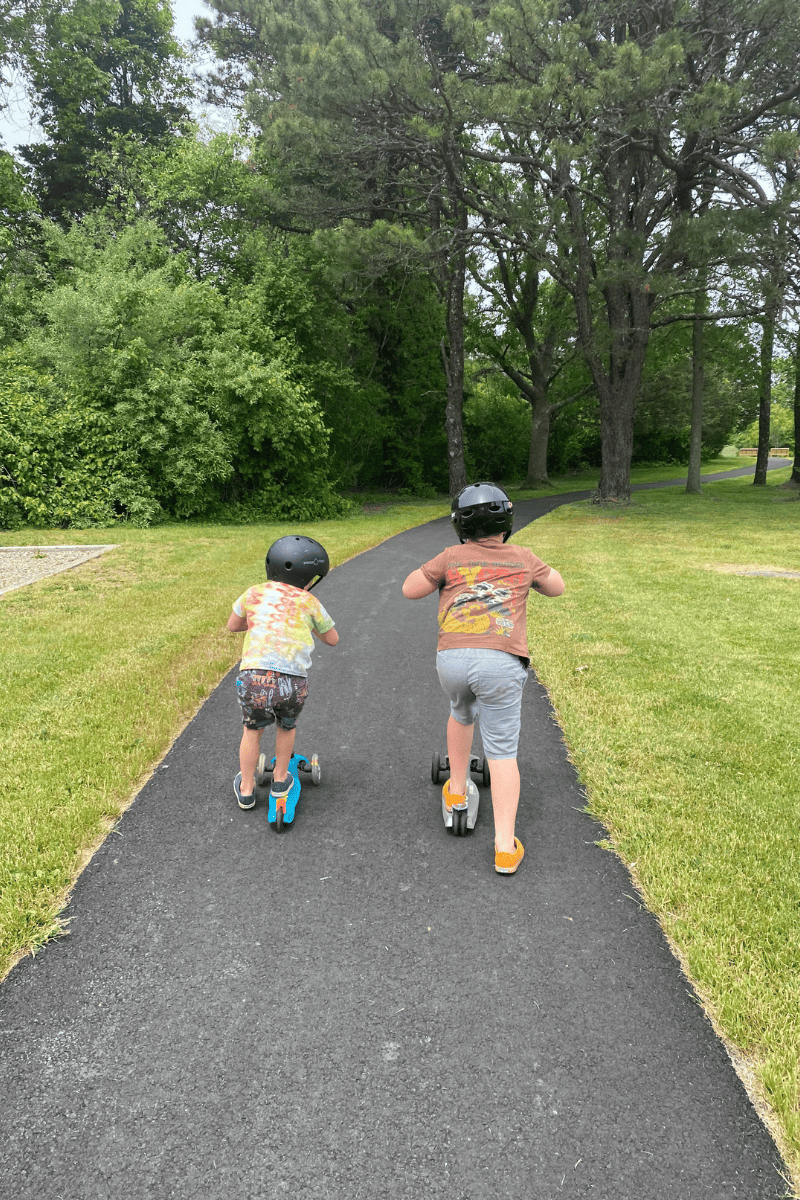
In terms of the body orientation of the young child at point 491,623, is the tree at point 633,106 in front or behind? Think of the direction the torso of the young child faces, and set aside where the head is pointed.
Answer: in front

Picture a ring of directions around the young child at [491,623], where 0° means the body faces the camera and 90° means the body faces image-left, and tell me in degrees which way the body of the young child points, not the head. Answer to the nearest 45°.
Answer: approximately 180°

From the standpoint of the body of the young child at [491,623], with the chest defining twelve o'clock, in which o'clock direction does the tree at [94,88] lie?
The tree is roughly at 11 o'clock from the young child.

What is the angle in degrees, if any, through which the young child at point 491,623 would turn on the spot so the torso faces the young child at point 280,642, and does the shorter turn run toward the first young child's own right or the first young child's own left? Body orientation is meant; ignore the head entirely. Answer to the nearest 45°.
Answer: approximately 90° to the first young child's own left

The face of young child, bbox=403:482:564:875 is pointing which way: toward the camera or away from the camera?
away from the camera

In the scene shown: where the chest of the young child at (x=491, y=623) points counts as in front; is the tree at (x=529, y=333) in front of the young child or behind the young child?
in front
